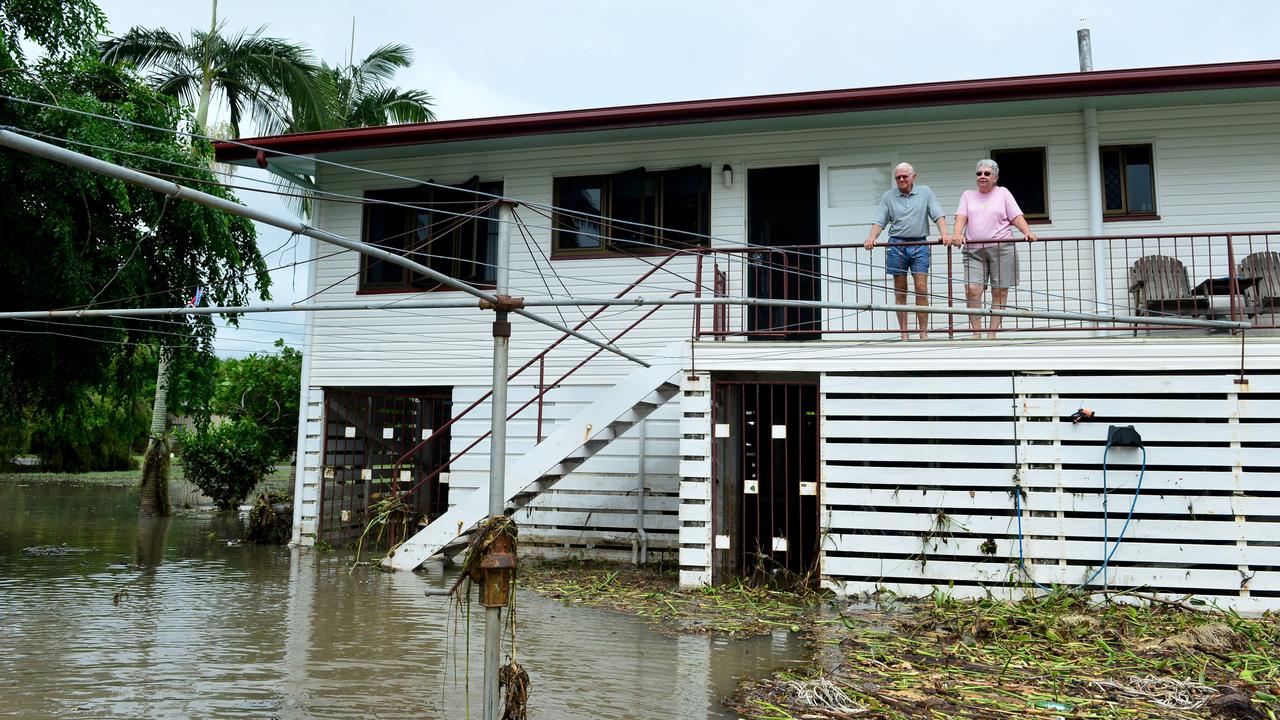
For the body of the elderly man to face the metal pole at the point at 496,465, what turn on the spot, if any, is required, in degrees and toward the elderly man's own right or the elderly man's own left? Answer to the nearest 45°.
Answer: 0° — they already face it

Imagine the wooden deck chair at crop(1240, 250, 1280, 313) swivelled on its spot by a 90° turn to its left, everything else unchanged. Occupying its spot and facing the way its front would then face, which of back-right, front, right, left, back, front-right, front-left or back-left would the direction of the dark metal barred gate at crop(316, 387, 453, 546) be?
back

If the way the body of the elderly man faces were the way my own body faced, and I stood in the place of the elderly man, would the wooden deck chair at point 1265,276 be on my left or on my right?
on my left

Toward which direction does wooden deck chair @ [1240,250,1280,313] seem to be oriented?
toward the camera

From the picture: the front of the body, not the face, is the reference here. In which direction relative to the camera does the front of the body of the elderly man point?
toward the camera

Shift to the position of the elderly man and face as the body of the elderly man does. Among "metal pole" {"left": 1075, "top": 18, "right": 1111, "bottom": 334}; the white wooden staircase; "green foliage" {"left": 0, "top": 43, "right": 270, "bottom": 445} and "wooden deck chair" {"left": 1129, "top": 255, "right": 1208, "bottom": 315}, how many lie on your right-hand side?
2

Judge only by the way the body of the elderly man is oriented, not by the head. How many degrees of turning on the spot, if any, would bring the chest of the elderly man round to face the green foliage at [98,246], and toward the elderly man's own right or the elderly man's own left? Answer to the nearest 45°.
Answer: approximately 90° to the elderly man's own right

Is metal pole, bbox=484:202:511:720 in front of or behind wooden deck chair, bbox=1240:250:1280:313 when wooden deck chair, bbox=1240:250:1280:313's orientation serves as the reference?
in front

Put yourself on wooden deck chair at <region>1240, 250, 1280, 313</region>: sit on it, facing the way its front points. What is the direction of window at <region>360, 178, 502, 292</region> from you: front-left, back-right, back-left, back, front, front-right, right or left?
right

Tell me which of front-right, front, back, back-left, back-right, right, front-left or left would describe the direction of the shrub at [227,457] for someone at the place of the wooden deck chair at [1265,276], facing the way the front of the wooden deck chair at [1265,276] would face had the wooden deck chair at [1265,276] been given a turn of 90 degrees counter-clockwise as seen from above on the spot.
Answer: back

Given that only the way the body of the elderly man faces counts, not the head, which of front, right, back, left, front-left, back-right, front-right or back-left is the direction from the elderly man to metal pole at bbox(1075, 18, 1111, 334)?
back-left
